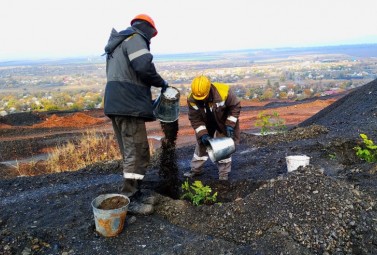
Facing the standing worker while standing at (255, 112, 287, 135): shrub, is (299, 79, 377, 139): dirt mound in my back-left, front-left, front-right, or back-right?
back-left

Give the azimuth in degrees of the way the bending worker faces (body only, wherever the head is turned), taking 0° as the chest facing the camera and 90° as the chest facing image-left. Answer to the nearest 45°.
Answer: approximately 45°

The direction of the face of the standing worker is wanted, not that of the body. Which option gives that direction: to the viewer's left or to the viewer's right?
to the viewer's right

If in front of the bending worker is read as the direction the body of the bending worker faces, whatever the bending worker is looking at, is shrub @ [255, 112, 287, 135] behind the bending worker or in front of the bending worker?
behind

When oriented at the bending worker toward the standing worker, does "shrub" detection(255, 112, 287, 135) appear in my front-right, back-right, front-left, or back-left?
back-right

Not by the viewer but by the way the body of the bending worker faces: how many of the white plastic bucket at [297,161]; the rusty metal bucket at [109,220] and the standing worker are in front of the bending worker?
2

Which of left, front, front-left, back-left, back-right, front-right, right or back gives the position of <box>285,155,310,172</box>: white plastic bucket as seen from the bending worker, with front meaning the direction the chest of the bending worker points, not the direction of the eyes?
back-left
